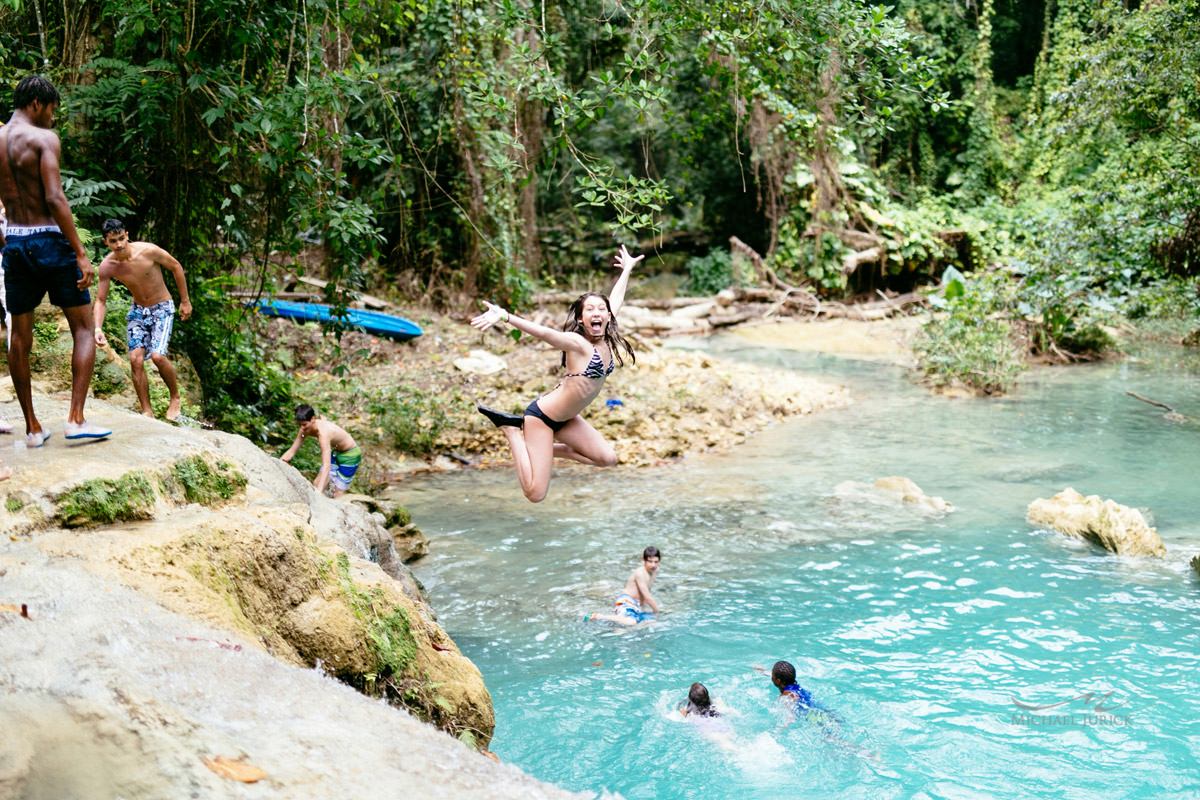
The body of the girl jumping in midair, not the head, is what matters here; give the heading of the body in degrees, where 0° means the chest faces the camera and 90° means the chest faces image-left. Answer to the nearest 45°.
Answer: approximately 315°

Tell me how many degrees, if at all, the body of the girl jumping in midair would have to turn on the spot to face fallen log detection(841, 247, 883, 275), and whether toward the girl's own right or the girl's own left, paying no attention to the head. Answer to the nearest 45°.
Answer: approximately 135° to the girl's own left

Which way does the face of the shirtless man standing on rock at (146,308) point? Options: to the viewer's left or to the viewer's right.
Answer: to the viewer's right

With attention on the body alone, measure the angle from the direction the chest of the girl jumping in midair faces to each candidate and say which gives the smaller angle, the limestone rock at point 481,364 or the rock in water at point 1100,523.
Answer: the rock in water

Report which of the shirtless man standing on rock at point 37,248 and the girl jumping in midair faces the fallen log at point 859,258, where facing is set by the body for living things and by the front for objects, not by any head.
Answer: the shirtless man standing on rock

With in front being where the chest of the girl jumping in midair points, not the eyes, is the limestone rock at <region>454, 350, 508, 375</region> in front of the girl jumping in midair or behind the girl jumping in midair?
behind

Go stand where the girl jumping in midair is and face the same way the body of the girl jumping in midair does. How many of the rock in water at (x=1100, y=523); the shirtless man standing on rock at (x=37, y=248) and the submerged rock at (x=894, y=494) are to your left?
2

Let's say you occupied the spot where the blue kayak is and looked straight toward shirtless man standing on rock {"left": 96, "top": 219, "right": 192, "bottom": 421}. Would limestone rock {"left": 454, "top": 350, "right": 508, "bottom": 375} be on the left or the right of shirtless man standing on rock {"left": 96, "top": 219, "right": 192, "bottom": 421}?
left

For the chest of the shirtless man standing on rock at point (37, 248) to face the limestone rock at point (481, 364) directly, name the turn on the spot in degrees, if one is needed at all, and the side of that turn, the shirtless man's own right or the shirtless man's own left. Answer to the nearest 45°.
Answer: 0° — they already face it

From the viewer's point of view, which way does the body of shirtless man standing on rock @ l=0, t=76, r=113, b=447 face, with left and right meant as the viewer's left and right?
facing away from the viewer and to the right of the viewer
